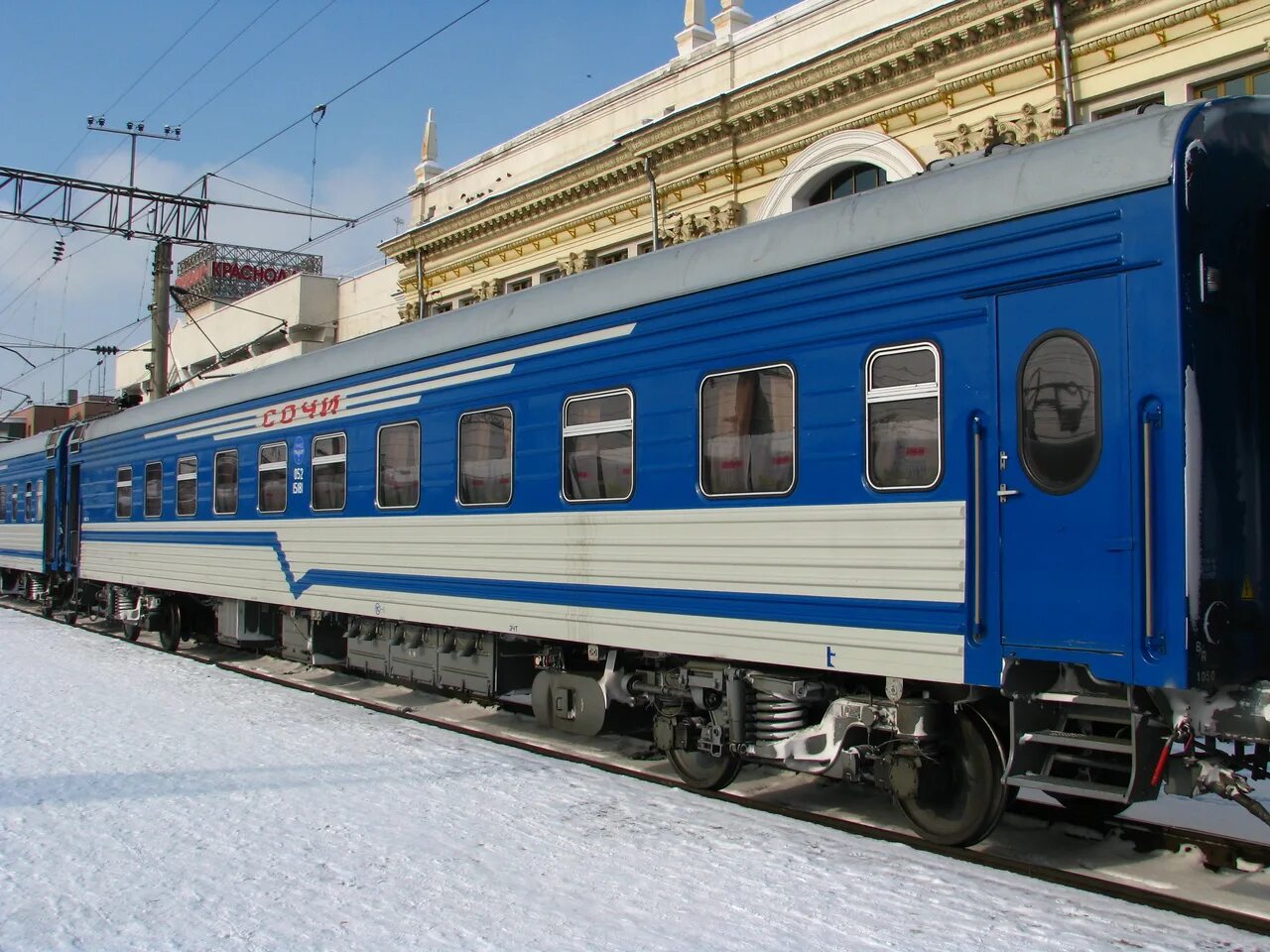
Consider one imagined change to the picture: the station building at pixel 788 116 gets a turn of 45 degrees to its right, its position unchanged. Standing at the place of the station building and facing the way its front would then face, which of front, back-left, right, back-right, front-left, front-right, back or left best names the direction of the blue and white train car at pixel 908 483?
left

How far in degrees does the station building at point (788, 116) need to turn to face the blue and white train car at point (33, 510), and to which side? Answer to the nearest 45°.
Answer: approximately 45° to its right

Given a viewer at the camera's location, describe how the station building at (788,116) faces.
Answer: facing the viewer and to the left of the viewer
